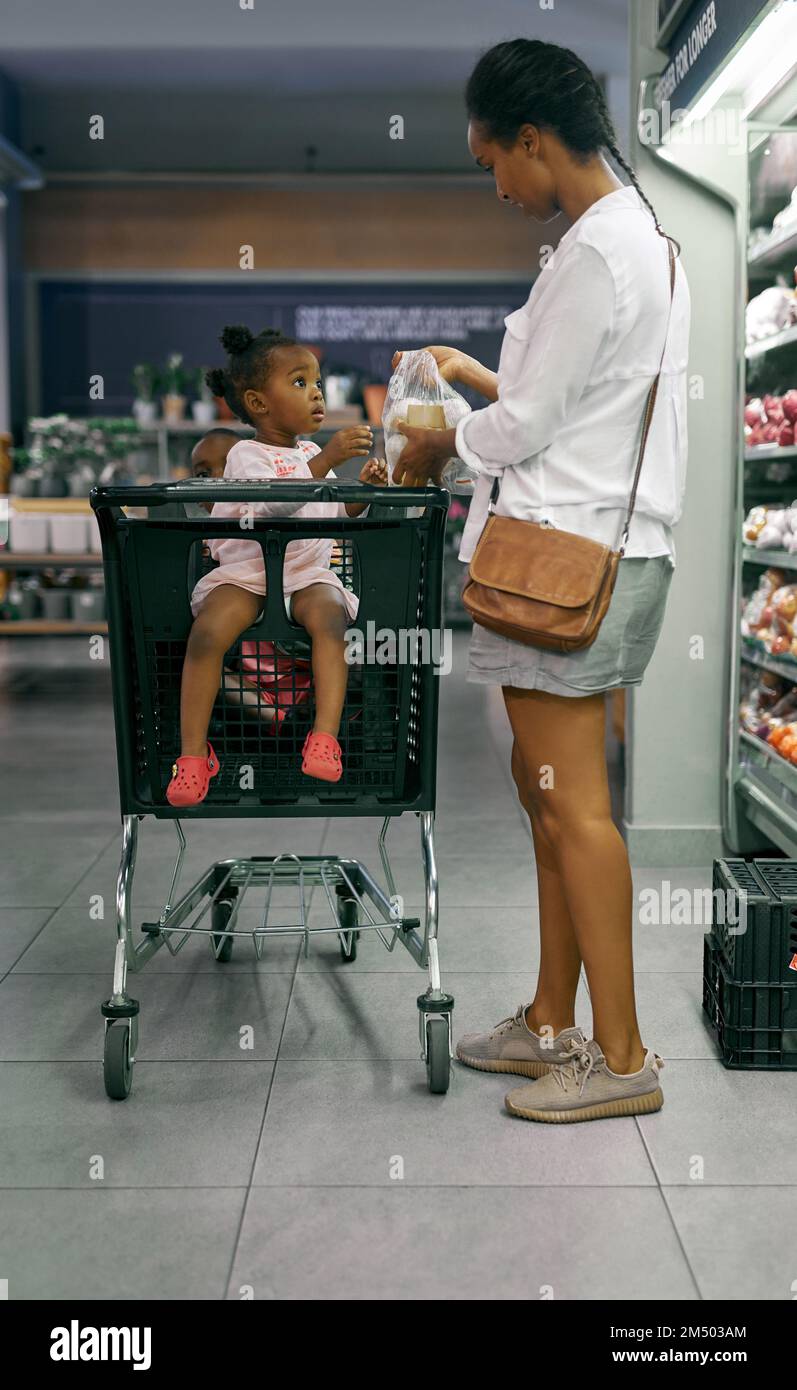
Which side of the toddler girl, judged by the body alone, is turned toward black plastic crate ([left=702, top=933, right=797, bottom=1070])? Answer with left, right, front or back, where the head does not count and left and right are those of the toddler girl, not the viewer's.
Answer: left

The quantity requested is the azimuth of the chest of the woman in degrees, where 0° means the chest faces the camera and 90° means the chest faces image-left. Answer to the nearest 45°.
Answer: approximately 90°

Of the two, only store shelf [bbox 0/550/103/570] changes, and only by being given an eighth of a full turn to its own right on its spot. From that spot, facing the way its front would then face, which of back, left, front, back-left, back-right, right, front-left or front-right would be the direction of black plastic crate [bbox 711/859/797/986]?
front-left

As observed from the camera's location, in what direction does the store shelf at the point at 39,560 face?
facing the viewer

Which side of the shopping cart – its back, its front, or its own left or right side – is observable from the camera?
back

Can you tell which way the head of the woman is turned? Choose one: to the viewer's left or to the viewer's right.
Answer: to the viewer's left

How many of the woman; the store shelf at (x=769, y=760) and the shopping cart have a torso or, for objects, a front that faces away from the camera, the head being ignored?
1

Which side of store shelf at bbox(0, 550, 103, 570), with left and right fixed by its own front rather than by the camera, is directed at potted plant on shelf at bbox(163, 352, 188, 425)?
back

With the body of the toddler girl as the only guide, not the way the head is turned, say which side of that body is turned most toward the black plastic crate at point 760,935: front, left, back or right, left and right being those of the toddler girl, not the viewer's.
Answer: left

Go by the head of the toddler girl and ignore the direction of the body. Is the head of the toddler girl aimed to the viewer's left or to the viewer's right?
to the viewer's right

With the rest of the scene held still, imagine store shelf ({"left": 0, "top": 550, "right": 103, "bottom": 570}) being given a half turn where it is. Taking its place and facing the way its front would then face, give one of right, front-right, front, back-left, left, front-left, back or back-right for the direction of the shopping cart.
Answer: back

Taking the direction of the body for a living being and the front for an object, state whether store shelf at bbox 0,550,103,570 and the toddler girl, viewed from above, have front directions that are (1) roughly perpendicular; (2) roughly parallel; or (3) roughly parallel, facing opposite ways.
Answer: roughly parallel

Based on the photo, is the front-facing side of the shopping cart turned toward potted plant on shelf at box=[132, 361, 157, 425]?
yes

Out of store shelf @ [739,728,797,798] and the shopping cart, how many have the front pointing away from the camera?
1

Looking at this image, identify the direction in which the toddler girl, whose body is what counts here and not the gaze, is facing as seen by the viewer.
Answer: toward the camera

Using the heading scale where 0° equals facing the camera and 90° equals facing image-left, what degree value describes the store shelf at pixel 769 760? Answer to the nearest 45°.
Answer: approximately 45°

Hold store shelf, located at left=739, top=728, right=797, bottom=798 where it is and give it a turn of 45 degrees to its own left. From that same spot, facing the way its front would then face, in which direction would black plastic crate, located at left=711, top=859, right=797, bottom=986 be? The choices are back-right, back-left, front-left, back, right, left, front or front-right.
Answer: front
